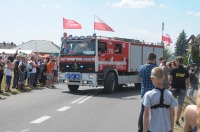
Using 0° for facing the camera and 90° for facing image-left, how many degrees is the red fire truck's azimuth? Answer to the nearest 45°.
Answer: approximately 45°

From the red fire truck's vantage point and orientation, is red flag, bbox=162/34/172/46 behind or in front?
behind

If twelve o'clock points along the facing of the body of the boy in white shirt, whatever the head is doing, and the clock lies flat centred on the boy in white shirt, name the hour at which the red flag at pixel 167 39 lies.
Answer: The red flag is roughly at 12 o'clock from the boy in white shirt.

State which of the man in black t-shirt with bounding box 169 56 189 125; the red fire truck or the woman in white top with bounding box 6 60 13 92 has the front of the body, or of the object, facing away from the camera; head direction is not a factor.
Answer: the man in black t-shirt

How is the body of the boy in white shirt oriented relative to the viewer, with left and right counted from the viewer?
facing away from the viewer

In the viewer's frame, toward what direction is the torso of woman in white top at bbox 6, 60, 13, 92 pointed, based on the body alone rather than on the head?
to the viewer's right

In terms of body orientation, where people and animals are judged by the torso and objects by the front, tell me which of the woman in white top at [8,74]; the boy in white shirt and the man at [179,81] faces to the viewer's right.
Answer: the woman in white top

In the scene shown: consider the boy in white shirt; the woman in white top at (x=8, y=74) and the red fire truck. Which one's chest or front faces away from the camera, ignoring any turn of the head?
the boy in white shirt

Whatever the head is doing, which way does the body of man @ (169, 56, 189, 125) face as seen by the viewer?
away from the camera

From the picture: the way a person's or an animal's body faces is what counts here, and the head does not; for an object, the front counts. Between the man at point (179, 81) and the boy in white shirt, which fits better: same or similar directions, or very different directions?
same or similar directions

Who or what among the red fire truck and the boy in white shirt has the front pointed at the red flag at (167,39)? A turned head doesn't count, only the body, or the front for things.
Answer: the boy in white shirt

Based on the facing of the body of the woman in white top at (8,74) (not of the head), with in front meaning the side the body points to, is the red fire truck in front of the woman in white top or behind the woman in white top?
in front

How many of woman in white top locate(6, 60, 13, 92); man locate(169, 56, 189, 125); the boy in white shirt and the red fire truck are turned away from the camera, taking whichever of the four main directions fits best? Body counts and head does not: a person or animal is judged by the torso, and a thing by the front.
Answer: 2

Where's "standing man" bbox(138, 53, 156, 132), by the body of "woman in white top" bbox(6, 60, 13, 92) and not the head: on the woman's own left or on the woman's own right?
on the woman's own right
